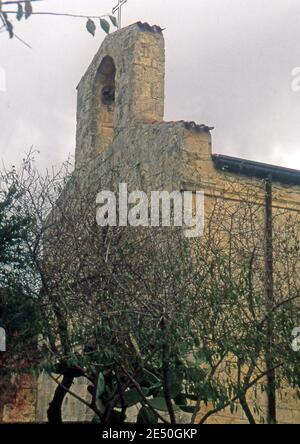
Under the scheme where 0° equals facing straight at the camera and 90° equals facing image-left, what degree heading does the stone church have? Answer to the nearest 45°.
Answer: approximately 45°
